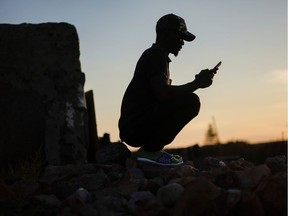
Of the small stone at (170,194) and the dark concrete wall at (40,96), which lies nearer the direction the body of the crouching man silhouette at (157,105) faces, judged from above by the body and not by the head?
the small stone

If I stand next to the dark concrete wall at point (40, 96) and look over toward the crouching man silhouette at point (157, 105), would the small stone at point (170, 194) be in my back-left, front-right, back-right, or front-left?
front-right

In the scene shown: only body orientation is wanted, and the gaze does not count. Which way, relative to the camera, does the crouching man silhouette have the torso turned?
to the viewer's right

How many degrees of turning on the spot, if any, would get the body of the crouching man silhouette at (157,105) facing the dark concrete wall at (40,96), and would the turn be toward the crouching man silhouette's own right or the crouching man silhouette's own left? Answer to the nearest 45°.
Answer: approximately 135° to the crouching man silhouette's own left

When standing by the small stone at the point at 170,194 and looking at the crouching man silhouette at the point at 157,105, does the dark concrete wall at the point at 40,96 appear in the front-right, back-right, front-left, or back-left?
front-left

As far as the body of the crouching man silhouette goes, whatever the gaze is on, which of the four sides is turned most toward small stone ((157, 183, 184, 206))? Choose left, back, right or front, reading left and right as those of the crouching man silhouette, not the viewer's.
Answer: right
